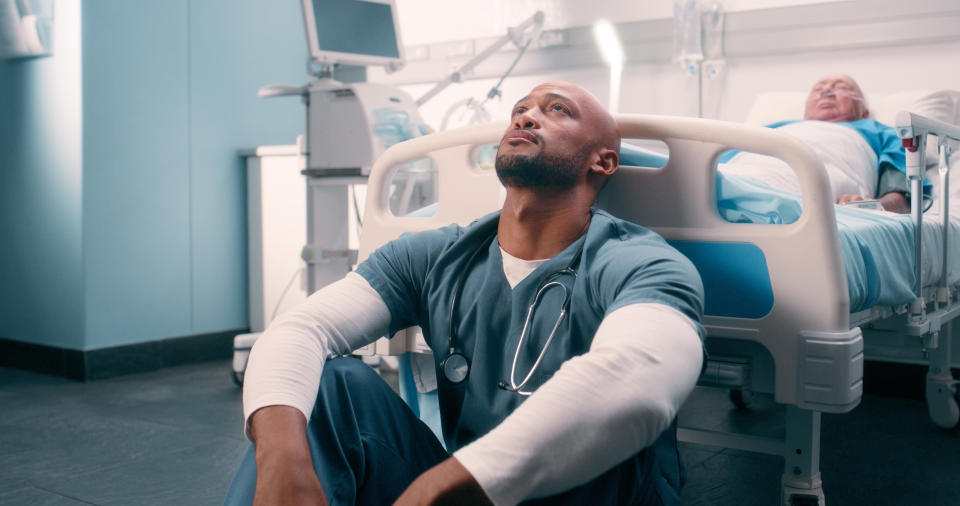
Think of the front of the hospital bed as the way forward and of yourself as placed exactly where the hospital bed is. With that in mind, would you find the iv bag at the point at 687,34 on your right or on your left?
on your right

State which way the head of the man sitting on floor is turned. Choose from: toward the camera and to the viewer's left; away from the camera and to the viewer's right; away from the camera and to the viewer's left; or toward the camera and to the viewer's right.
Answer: toward the camera and to the viewer's left

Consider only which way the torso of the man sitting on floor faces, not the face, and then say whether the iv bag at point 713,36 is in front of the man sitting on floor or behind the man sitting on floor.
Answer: behind

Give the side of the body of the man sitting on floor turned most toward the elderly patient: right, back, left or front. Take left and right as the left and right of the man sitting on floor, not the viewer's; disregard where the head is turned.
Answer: back

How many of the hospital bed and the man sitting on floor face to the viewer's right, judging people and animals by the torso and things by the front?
0

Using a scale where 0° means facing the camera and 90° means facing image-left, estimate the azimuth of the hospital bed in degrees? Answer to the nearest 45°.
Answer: approximately 45°

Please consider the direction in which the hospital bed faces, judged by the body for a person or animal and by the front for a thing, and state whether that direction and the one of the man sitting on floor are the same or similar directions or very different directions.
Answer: same or similar directions

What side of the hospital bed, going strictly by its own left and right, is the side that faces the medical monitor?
right

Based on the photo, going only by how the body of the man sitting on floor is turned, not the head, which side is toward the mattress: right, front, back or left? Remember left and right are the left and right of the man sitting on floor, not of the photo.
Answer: back
